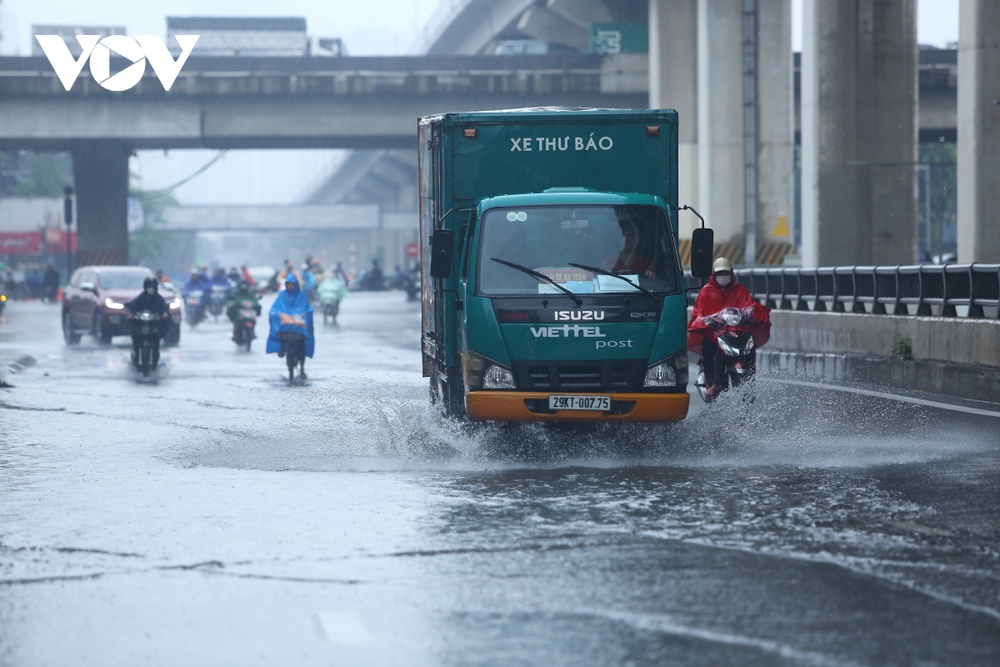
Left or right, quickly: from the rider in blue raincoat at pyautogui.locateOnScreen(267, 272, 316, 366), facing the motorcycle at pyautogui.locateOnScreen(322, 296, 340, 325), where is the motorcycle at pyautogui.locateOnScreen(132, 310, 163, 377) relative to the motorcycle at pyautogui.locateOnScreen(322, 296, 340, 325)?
left

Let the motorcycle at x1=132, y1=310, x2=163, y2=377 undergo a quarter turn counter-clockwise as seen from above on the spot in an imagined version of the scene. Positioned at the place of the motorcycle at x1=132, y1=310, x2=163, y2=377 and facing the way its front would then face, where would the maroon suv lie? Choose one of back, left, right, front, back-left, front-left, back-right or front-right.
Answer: left

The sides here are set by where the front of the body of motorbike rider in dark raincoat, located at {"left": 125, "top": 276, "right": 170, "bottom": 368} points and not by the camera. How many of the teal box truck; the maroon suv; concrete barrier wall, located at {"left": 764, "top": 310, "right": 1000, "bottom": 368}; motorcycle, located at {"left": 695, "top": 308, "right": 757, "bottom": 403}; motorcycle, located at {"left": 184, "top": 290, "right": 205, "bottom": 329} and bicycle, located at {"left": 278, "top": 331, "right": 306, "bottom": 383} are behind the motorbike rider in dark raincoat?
2

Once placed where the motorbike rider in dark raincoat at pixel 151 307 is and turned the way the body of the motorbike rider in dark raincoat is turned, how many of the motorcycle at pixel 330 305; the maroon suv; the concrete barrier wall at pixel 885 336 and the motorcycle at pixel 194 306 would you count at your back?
3

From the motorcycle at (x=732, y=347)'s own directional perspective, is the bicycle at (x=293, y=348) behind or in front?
behind

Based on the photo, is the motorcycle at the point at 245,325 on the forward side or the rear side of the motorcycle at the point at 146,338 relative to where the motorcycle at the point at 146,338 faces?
on the rear side

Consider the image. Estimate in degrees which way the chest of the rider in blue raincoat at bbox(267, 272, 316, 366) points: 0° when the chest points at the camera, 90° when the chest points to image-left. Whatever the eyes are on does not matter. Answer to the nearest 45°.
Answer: approximately 0°

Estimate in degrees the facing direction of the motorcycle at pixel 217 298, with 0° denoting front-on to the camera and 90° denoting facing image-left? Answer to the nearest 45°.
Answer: approximately 0°
